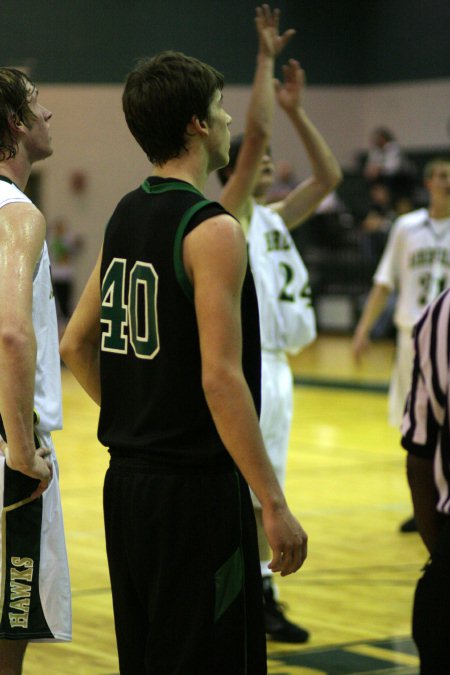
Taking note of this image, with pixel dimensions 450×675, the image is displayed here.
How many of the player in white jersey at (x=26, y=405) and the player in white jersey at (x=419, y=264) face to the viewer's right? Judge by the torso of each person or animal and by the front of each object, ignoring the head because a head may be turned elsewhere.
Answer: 1

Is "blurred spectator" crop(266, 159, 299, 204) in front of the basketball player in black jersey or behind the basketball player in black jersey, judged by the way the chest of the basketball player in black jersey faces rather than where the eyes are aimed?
in front

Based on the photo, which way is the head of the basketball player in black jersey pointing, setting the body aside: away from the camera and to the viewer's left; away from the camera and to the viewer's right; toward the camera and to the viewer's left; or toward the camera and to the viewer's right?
away from the camera and to the viewer's right

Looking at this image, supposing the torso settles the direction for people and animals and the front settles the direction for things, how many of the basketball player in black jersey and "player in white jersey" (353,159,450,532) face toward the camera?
1

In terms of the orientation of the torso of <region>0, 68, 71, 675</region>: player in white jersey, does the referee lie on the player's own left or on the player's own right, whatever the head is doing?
on the player's own right

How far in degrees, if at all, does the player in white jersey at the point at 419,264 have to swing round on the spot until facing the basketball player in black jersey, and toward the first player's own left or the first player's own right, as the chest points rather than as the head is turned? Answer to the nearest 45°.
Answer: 0° — they already face them

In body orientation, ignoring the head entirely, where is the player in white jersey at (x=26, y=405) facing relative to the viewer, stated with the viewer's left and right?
facing to the right of the viewer

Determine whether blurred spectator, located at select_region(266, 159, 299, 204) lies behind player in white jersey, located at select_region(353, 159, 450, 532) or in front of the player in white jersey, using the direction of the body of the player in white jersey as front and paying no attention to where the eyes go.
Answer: behind

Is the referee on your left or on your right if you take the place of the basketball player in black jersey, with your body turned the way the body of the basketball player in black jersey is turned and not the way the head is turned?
on your right

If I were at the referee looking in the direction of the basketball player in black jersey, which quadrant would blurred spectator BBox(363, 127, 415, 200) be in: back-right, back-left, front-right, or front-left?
front-right

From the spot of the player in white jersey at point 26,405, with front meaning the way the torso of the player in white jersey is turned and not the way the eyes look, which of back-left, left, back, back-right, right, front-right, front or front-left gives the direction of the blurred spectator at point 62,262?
left

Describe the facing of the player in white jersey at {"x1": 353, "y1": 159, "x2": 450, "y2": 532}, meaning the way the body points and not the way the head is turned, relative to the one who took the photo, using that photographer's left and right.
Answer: facing the viewer

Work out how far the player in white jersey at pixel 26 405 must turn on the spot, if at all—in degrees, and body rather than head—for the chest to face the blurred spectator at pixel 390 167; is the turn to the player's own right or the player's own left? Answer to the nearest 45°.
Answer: approximately 90° to the player's own left

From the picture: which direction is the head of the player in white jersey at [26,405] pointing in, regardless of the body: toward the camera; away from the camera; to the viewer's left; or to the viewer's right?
to the viewer's right

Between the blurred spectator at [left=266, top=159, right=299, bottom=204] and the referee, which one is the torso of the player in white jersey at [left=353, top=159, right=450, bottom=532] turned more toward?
the referee

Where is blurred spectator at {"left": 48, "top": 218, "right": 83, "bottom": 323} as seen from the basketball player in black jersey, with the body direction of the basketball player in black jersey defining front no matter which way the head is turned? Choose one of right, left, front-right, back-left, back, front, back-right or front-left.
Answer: front-left

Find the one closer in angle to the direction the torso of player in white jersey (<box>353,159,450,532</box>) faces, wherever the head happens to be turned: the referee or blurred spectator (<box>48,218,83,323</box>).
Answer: the referee
